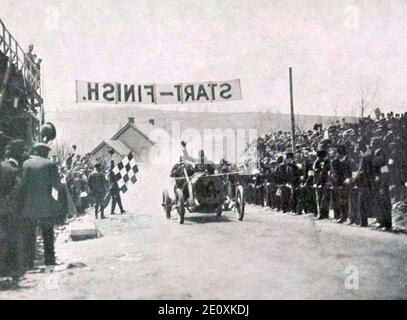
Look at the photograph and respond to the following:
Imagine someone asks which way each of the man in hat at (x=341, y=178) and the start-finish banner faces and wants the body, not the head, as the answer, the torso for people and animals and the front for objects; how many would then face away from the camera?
1

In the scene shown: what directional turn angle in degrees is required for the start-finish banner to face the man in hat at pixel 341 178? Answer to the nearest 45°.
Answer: approximately 90° to its right

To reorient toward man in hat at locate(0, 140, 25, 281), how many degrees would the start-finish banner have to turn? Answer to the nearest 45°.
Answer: approximately 135° to its left

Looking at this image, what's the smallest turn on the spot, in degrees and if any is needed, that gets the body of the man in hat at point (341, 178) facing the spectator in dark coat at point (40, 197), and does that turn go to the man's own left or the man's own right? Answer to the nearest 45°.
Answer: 0° — they already face them

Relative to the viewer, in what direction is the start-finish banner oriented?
away from the camera

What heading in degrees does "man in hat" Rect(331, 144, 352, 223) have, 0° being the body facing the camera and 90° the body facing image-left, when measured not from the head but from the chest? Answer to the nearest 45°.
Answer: approximately 45°

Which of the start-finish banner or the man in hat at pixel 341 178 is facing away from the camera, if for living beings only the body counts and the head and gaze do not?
the start-finish banner

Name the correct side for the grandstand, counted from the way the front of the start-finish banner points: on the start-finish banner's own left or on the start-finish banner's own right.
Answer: on the start-finish banner's own left

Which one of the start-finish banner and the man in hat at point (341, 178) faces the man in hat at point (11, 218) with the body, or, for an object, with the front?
the man in hat at point (341, 178)
